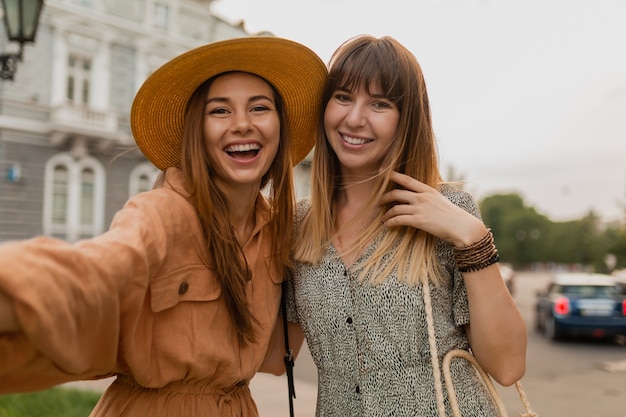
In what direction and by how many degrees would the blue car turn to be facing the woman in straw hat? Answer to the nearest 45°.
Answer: approximately 180°

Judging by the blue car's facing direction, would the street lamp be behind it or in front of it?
behind

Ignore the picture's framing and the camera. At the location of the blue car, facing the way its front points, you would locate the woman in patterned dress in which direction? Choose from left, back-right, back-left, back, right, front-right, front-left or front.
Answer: back

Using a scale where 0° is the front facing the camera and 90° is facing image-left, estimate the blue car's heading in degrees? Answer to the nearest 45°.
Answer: approximately 180°

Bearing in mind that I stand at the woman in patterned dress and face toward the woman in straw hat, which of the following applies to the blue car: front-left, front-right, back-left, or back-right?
back-right

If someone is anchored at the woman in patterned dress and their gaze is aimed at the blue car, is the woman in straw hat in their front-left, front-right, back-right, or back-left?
back-left

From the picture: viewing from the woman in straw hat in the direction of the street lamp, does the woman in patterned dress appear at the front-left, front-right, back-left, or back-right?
back-right
